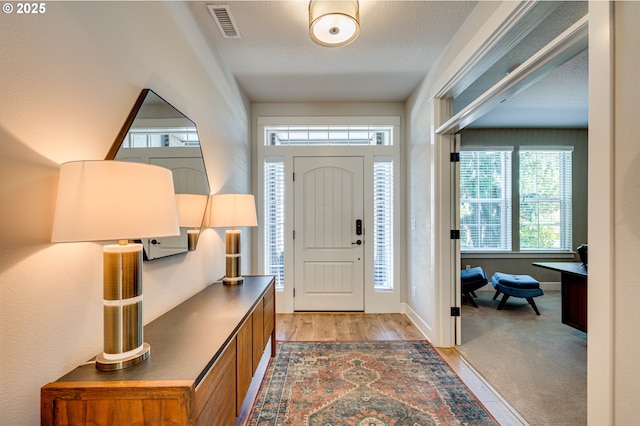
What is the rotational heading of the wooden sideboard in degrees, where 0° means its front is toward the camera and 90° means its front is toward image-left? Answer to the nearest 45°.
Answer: approximately 270°

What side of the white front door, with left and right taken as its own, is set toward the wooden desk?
left

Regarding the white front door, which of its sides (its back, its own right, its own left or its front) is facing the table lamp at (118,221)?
front

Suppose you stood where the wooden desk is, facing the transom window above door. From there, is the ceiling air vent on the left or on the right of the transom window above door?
left

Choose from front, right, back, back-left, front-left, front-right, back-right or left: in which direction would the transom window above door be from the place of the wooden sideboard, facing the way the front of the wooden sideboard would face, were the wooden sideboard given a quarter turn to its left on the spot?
front-right

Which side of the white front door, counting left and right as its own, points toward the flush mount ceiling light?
front

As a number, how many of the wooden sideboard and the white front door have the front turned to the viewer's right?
1

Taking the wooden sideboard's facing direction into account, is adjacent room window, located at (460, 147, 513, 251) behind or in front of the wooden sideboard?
in front

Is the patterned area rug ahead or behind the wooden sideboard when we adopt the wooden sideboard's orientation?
ahead
